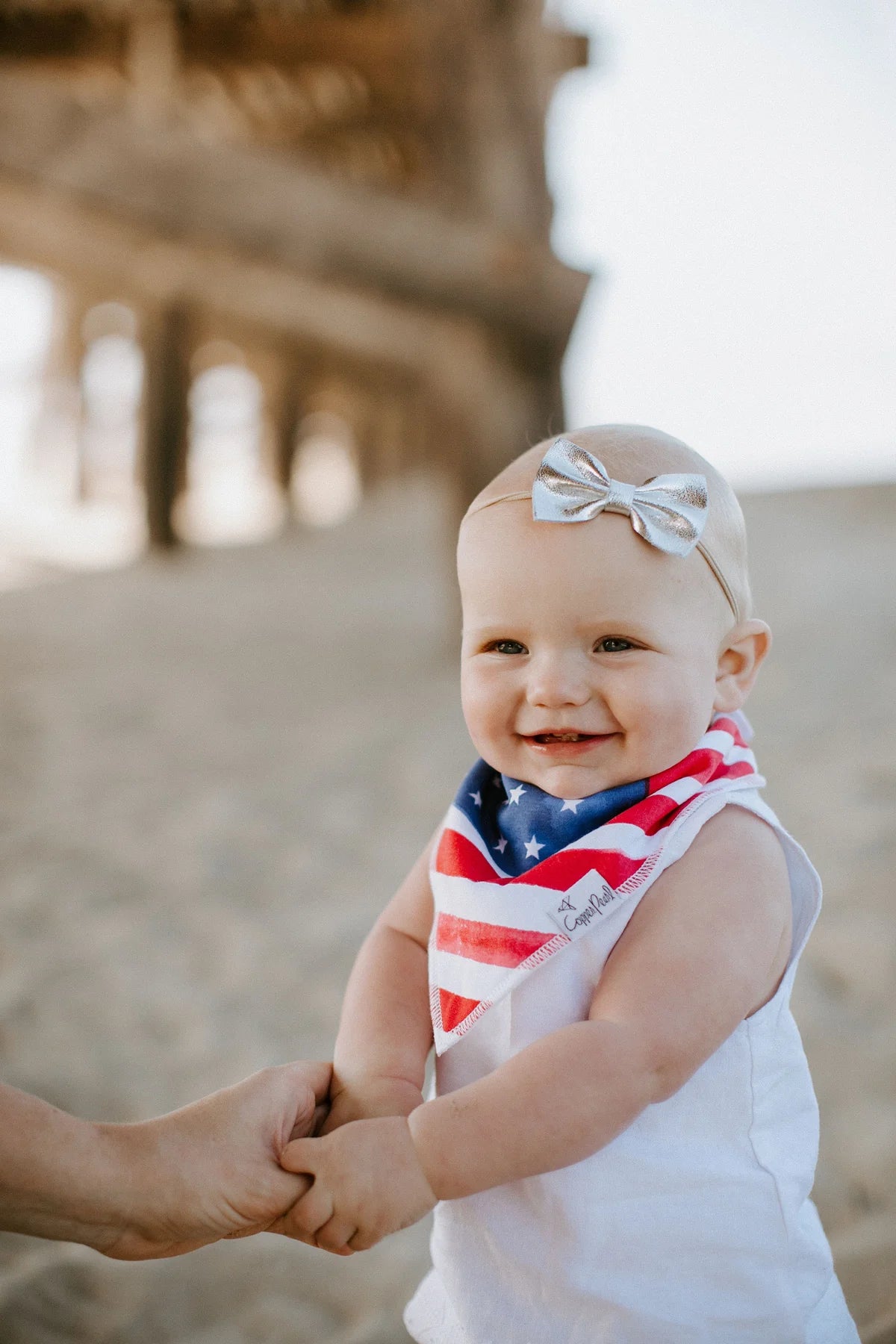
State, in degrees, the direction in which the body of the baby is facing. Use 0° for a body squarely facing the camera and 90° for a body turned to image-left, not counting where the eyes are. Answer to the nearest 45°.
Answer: approximately 45°
